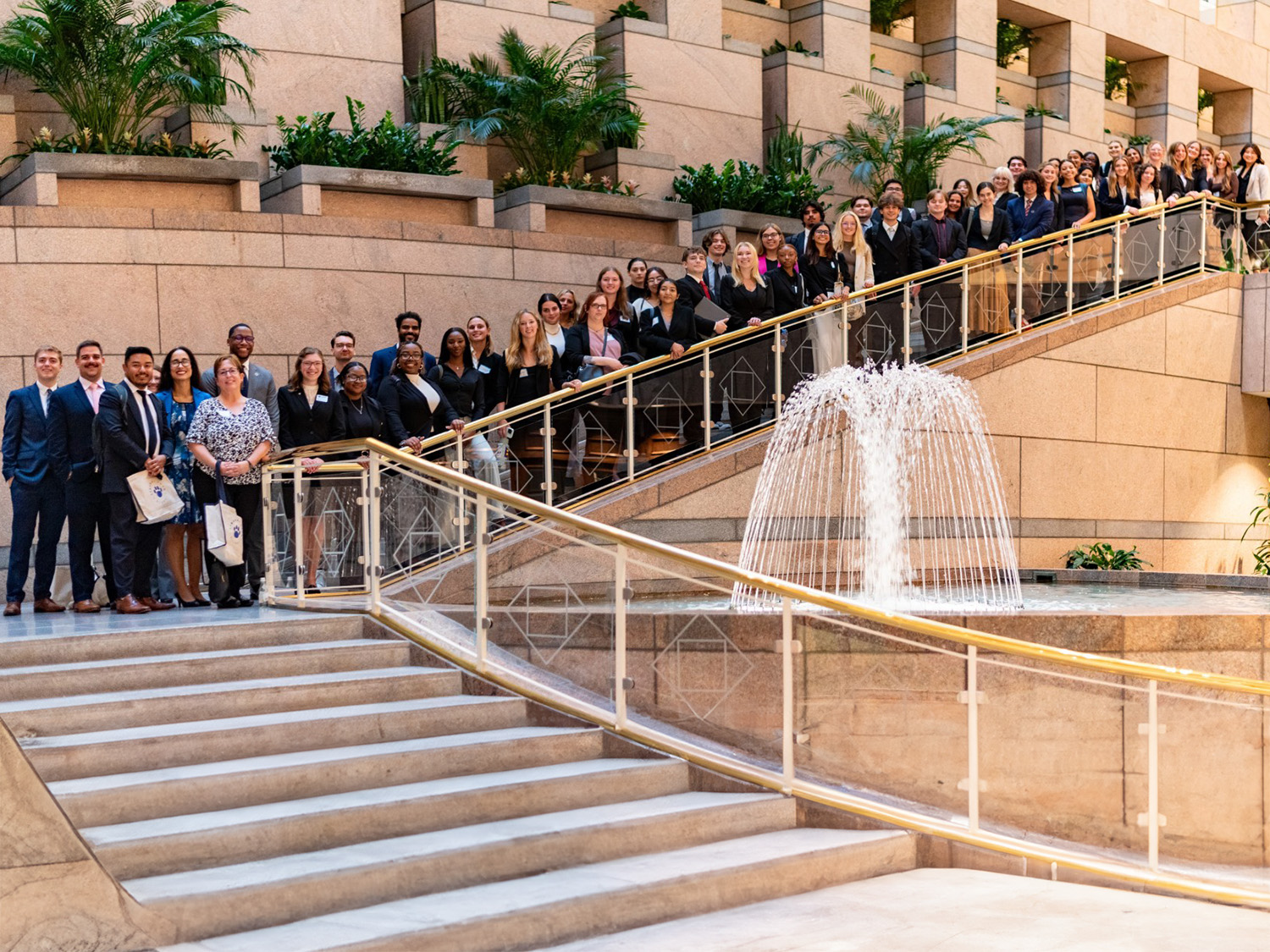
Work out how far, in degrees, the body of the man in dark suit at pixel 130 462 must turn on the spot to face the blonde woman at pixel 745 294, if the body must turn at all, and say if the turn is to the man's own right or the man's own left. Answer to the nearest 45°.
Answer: approximately 45° to the man's own left

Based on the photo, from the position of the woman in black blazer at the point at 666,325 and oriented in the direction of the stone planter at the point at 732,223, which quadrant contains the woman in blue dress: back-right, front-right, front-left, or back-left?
back-left

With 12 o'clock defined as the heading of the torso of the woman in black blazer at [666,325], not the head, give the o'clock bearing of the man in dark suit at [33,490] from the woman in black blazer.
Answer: The man in dark suit is roughly at 2 o'clock from the woman in black blazer.

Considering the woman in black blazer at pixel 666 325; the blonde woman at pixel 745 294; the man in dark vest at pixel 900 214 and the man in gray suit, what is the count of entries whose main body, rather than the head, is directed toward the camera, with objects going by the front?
4

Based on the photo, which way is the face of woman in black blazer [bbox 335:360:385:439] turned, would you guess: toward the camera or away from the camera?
toward the camera

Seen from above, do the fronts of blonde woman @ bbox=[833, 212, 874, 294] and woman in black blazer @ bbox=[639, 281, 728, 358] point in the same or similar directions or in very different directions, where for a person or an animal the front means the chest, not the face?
same or similar directions

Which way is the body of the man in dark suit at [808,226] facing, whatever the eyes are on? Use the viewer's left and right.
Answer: facing the viewer

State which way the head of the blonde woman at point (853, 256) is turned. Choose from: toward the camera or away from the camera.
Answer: toward the camera

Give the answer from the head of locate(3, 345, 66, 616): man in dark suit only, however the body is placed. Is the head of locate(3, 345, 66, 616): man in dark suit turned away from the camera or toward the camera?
toward the camera

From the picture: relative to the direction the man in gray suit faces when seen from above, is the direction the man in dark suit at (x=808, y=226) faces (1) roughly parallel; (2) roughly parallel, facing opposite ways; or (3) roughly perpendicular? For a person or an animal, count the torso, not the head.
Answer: roughly parallel

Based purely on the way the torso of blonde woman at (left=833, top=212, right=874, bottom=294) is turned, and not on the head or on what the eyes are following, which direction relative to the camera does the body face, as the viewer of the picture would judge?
toward the camera

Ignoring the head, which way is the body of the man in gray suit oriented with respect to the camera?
toward the camera

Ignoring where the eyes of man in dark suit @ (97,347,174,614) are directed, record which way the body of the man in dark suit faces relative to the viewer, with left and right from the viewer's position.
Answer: facing the viewer and to the right of the viewer

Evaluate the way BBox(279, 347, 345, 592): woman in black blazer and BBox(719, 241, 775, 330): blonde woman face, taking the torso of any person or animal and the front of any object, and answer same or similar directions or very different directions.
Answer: same or similar directions

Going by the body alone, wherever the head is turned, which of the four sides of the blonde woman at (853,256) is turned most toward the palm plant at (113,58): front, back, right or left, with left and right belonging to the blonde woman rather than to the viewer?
right

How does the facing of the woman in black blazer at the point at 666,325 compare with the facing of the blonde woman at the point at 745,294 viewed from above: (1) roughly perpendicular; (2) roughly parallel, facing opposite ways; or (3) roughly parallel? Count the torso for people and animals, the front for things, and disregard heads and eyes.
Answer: roughly parallel

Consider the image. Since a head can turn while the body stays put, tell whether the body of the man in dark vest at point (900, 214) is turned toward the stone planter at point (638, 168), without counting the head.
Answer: no

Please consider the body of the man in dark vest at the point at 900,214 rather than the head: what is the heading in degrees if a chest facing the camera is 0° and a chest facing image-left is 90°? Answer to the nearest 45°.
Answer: approximately 0°

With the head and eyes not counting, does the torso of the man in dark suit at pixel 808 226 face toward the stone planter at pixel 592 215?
no

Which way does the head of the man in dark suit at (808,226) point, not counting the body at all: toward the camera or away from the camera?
toward the camera

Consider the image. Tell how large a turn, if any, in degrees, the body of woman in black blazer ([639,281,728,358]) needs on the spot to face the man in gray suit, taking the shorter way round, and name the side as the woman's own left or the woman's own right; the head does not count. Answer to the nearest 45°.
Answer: approximately 45° to the woman's own right

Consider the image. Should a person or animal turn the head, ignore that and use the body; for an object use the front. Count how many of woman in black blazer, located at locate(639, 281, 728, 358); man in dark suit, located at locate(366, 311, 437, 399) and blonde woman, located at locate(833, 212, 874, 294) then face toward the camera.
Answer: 3
